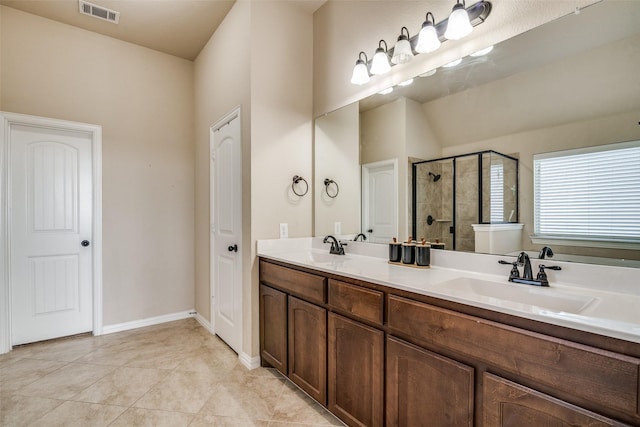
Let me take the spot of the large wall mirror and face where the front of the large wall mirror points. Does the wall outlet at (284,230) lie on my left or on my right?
on my right

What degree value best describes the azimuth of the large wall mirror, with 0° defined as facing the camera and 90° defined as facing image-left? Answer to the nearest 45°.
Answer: approximately 45°

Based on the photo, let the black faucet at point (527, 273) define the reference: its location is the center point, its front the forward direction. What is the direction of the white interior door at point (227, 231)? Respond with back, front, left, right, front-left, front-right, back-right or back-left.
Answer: front-right

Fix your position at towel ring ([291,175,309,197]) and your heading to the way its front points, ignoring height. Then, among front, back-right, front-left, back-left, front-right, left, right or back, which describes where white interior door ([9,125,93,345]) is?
back-right

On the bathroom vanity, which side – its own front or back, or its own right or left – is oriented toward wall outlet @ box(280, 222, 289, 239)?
right

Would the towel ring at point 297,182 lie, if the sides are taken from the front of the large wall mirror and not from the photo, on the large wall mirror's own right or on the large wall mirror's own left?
on the large wall mirror's own right
